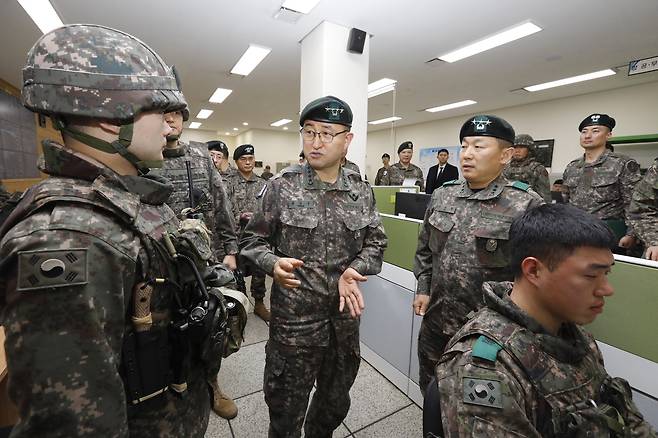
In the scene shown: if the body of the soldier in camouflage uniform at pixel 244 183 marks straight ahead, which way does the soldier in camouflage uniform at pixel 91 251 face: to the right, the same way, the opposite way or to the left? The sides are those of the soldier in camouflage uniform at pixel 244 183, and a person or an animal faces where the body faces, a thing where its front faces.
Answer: to the left

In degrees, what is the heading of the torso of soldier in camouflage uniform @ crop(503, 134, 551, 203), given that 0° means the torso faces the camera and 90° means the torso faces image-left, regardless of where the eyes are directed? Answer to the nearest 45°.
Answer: approximately 45°

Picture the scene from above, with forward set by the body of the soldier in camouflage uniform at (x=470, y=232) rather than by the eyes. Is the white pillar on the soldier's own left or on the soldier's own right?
on the soldier's own right

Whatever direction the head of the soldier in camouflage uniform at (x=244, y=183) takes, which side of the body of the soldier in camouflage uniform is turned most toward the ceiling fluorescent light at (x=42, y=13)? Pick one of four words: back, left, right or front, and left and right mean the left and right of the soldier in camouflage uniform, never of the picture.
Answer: right

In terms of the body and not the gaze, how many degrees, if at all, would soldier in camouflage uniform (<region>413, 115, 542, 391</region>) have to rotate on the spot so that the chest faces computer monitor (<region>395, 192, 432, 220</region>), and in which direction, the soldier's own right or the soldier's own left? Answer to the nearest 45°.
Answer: approximately 90° to the soldier's own right

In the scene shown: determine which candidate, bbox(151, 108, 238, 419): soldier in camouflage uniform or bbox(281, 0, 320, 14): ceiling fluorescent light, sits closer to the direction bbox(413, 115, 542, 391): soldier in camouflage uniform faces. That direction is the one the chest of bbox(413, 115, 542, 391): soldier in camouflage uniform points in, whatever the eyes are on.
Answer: the soldier in camouflage uniform

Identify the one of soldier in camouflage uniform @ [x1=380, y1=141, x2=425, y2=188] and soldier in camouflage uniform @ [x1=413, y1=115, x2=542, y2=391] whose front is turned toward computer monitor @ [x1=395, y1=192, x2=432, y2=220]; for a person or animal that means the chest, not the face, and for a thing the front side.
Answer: soldier in camouflage uniform @ [x1=380, y1=141, x2=425, y2=188]

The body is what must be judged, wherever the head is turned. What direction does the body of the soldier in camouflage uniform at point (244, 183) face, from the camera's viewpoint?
toward the camera

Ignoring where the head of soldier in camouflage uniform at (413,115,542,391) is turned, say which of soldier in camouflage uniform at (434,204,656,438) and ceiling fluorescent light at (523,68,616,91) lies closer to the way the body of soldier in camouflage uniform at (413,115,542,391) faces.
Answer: the soldier in camouflage uniform

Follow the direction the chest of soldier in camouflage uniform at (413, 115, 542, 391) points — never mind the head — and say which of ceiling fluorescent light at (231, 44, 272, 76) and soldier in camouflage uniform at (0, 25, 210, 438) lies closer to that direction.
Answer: the soldier in camouflage uniform

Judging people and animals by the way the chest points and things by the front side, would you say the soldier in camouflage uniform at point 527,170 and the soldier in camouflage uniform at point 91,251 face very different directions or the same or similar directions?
very different directions

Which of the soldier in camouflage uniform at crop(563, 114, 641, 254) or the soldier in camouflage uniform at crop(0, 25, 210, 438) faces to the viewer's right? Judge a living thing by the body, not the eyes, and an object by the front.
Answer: the soldier in camouflage uniform at crop(0, 25, 210, 438)

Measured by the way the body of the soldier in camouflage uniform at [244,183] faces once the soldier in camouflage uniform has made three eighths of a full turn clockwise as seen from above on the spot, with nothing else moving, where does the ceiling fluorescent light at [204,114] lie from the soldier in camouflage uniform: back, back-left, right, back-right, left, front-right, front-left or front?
front-right
